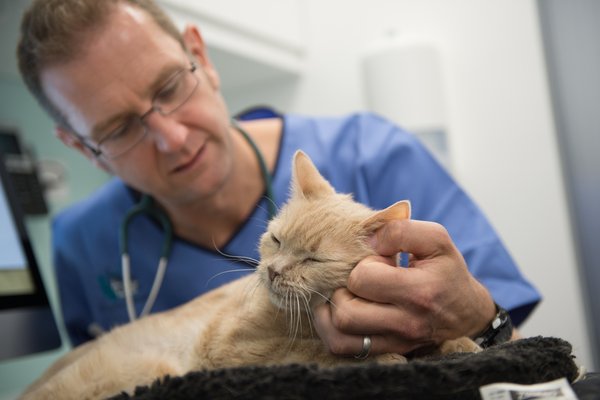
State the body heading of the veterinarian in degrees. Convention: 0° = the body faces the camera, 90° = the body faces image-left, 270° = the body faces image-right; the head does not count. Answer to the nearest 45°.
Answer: approximately 0°

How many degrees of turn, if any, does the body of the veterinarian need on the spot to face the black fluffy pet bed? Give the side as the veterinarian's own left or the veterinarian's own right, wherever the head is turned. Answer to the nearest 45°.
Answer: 0° — they already face it
